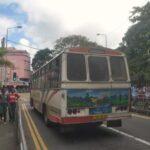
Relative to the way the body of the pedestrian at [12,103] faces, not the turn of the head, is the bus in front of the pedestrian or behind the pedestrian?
behind

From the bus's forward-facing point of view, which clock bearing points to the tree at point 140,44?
The tree is roughly at 2 o'clock from the bus.

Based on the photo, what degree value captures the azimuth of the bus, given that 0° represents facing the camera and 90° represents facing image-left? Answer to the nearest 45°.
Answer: approximately 135°
